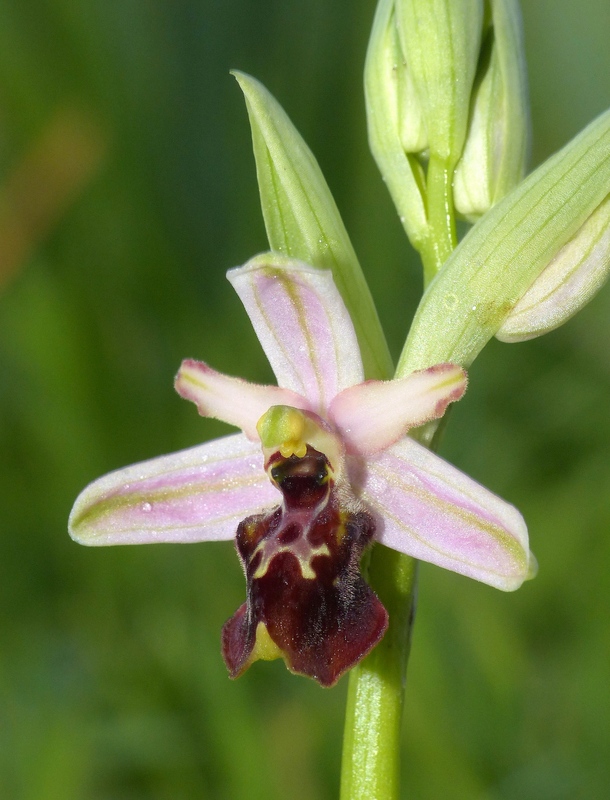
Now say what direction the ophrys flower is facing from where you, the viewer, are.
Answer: facing the viewer

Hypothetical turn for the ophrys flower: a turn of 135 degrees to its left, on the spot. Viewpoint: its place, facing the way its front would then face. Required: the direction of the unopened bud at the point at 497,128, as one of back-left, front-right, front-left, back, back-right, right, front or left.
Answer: front
